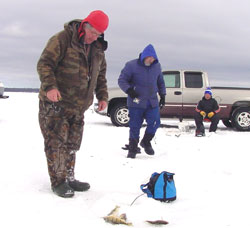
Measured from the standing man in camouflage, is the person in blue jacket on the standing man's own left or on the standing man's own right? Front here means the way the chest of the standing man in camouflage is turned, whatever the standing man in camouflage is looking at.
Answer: on the standing man's own left

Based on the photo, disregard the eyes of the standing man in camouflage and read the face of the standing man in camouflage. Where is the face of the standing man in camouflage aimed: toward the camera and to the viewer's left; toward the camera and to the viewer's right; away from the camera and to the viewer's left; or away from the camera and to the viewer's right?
toward the camera and to the viewer's right
